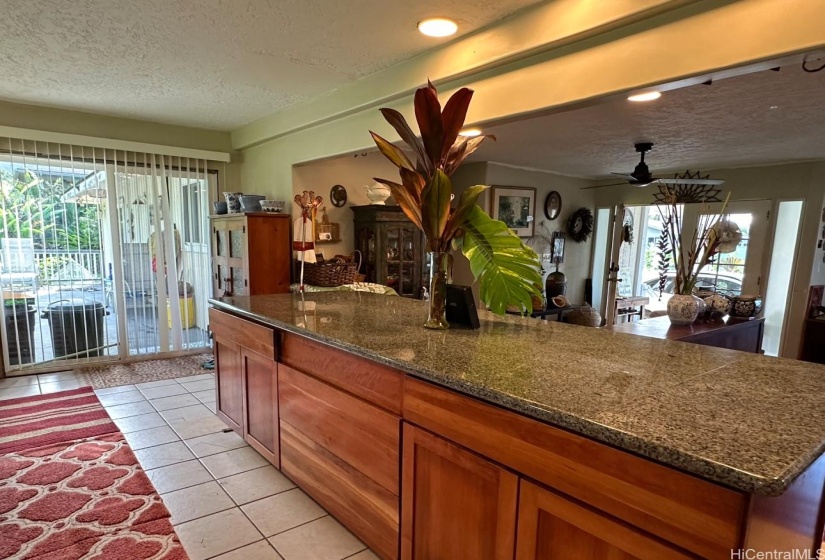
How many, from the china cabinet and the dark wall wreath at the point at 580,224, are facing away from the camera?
0

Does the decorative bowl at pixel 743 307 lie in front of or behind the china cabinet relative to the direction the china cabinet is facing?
in front

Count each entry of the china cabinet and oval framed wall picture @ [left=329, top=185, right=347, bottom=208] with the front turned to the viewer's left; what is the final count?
0

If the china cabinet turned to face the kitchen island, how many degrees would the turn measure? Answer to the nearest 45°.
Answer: approximately 45° to its right

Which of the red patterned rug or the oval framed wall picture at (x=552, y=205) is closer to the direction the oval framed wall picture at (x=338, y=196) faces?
the red patterned rug

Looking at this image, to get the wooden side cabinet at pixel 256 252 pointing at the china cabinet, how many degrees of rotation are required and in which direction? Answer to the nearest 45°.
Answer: approximately 135° to its left

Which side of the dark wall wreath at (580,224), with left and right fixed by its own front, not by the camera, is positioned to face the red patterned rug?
front

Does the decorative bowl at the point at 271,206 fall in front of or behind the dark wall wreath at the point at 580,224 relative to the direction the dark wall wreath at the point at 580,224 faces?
in front

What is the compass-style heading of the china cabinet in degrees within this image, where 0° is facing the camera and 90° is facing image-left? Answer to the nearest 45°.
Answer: approximately 315°
